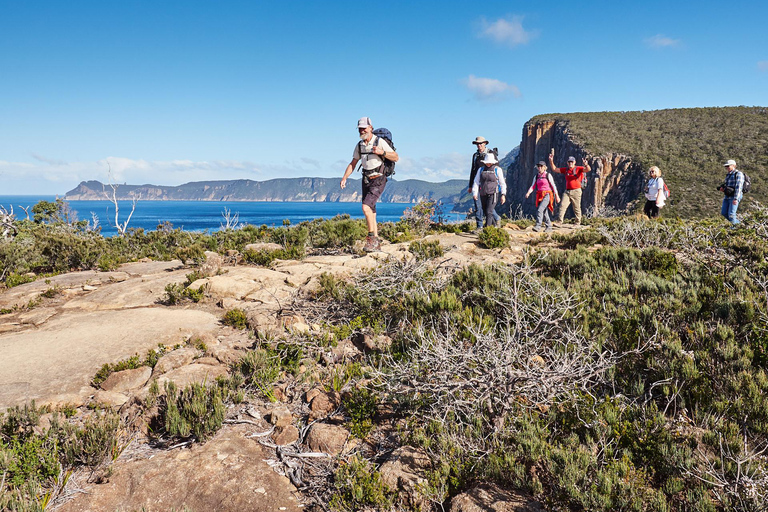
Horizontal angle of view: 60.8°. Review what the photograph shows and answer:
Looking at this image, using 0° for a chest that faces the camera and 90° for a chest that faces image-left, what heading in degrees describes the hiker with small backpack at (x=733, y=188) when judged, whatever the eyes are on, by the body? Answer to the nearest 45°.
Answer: approximately 45°

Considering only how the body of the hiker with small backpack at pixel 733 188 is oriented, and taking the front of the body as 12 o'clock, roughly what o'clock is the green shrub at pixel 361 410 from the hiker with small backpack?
The green shrub is roughly at 11 o'clock from the hiker with small backpack.

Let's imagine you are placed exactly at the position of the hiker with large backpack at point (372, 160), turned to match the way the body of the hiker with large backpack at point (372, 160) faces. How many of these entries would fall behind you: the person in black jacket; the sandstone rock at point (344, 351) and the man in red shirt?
2

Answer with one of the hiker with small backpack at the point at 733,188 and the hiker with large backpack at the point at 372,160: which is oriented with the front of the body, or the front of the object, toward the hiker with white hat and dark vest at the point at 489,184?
the hiker with small backpack at the point at 733,188

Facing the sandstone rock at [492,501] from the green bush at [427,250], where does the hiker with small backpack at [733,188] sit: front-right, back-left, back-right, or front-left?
back-left

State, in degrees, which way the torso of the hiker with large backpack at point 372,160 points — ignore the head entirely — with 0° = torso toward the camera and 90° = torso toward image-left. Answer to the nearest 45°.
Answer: approximately 45°

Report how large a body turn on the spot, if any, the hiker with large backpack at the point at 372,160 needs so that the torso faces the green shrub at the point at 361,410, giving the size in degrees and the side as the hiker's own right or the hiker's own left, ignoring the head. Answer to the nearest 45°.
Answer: approximately 45° to the hiker's own left

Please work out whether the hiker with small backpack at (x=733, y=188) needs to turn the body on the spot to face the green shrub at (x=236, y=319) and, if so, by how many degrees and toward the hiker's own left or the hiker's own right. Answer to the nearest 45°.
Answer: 0° — they already face it

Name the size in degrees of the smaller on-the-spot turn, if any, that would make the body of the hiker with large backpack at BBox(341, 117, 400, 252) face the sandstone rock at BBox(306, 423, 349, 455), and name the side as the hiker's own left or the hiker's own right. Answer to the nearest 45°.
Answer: approximately 45° to the hiker's own left
